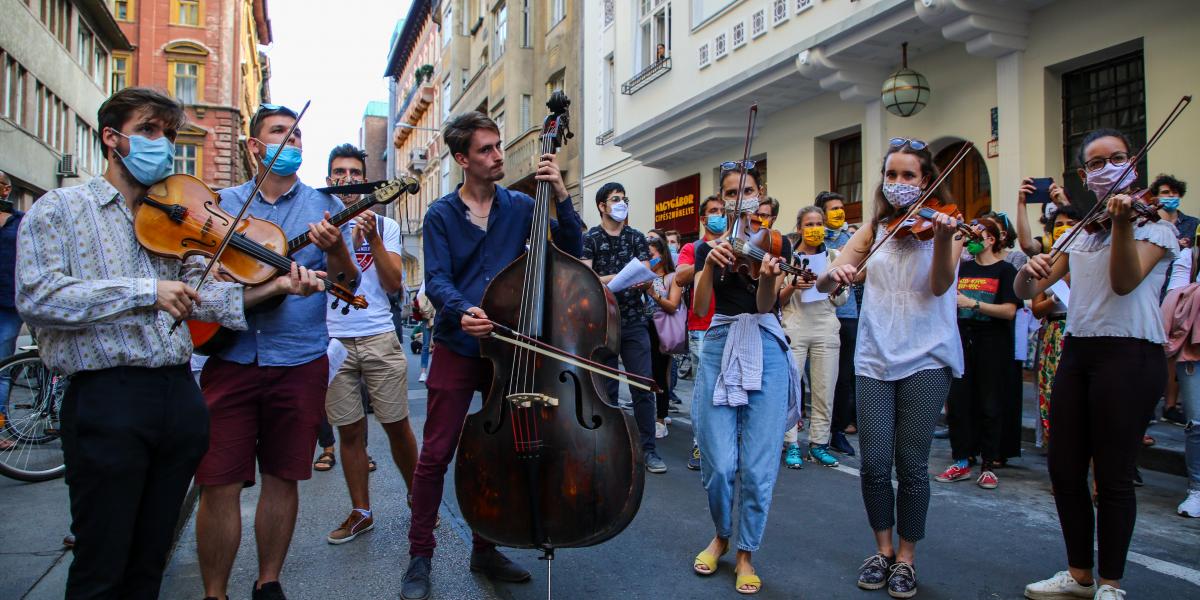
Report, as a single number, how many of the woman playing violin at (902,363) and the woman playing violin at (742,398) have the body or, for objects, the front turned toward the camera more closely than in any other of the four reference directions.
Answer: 2

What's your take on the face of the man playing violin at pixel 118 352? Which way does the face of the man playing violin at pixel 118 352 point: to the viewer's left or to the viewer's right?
to the viewer's right

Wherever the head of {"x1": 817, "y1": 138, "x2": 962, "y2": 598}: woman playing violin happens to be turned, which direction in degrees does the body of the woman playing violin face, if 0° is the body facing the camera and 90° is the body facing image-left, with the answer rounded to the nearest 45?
approximately 0°

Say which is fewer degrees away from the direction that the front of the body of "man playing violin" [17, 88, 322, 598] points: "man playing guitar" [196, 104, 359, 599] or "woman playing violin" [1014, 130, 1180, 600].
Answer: the woman playing violin

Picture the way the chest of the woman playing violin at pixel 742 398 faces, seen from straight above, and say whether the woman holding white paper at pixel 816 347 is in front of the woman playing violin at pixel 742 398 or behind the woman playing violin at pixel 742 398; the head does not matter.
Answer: behind

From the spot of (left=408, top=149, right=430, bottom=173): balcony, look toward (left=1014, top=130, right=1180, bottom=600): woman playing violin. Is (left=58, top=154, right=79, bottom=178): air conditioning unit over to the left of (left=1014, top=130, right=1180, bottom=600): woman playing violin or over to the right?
right

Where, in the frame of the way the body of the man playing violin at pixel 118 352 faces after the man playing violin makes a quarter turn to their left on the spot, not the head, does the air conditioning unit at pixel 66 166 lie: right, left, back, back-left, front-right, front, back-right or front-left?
front-left

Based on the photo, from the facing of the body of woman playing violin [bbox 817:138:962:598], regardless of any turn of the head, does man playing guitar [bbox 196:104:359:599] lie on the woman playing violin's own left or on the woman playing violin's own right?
on the woman playing violin's own right

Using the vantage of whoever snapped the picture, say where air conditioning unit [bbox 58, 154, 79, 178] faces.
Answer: facing the viewer and to the right of the viewer

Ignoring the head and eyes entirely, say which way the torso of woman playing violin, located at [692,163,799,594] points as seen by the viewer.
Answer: toward the camera

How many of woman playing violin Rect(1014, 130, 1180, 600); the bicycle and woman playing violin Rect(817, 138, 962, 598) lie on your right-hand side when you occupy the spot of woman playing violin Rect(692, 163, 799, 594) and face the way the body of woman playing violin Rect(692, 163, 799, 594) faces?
1

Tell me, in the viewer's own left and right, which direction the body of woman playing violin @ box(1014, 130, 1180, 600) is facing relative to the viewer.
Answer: facing the viewer and to the left of the viewer
